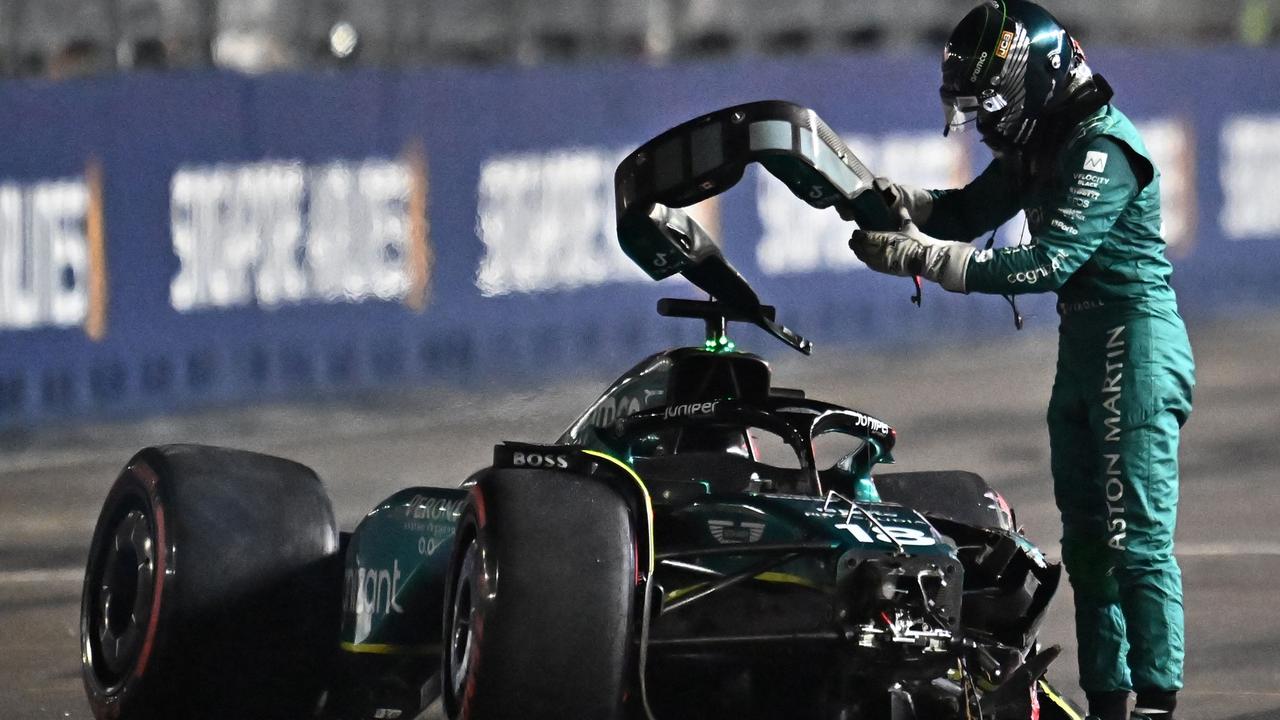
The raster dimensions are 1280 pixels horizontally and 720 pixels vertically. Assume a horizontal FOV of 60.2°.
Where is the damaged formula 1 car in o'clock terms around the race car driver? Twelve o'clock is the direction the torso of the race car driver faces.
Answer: The damaged formula 1 car is roughly at 11 o'clock from the race car driver.

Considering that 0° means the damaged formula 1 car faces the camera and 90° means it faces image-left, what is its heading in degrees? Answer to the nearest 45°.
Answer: approximately 315°

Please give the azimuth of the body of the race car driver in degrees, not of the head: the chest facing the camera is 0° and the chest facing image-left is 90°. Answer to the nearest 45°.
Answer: approximately 90°

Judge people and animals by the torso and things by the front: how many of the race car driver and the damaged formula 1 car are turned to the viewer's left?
1

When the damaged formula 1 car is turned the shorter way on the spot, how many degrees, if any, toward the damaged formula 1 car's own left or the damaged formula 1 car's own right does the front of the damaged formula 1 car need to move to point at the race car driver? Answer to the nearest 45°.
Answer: approximately 45° to the damaged formula 1 car's own left
